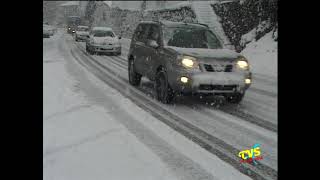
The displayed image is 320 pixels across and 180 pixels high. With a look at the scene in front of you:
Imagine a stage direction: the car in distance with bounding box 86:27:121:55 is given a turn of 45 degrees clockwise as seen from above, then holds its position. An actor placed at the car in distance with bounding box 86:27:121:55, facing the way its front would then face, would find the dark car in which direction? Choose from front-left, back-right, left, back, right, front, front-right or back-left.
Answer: front-left

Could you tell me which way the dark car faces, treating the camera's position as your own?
facing the viewer and to the right of the viewer

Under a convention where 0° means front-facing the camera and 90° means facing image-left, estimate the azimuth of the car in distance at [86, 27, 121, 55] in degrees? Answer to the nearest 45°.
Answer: approximately 0°
